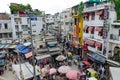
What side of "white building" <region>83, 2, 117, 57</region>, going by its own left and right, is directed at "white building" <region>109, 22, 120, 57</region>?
left

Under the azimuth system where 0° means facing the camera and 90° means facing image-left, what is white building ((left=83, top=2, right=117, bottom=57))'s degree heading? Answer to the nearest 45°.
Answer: approximately 45°

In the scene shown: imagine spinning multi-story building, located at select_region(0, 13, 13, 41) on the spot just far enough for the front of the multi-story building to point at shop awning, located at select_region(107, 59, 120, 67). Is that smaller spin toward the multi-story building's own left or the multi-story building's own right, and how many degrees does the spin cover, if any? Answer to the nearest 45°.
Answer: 0° — it already faces it

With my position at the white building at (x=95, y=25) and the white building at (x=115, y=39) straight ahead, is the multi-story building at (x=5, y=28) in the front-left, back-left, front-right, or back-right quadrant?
back-right
